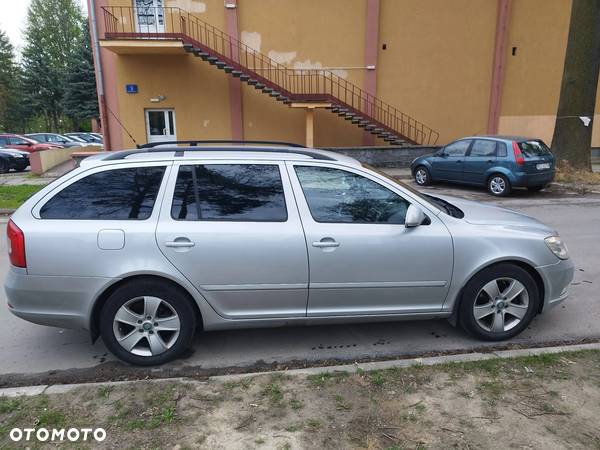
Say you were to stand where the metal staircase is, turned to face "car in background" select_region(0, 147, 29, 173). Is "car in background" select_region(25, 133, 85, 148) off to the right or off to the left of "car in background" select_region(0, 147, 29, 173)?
right

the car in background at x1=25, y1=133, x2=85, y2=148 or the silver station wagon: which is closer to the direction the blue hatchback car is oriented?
the car in background

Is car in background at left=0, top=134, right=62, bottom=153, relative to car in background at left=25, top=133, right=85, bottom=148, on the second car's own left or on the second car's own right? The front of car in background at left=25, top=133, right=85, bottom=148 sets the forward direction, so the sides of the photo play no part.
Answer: on the second car's own right

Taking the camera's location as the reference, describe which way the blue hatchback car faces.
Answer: facing away from the viewer and to the left of the viewer

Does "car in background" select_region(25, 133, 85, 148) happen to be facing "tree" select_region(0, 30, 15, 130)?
no

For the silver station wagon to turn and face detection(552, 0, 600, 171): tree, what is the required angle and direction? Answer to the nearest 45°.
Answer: approximately 45° to its left

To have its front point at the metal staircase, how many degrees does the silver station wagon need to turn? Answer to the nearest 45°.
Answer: approximately 90° to its left

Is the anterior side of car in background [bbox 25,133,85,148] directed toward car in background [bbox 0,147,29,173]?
no

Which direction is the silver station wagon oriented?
to the viewer's right

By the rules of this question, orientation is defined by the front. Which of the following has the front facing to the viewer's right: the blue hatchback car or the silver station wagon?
the silver station wagon

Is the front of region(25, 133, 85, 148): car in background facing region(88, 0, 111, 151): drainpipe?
no

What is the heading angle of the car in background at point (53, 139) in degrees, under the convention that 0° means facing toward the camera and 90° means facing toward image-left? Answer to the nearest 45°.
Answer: approximately 270°

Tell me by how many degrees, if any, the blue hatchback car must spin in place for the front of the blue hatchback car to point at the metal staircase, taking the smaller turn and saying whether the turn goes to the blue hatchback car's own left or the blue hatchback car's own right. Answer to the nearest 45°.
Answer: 0° — it already faces it
